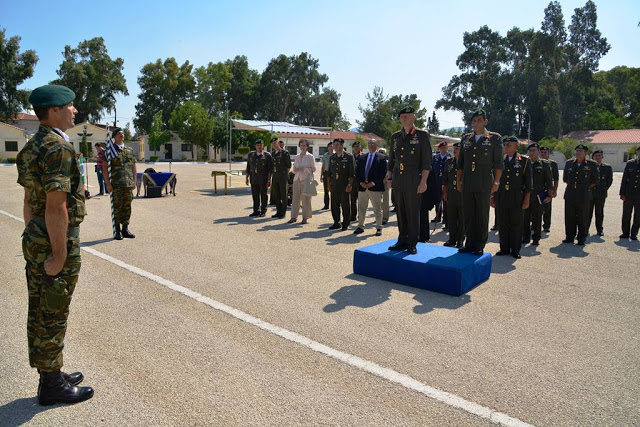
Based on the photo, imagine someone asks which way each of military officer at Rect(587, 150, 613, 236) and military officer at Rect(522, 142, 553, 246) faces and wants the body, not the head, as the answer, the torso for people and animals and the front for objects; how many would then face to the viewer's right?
0

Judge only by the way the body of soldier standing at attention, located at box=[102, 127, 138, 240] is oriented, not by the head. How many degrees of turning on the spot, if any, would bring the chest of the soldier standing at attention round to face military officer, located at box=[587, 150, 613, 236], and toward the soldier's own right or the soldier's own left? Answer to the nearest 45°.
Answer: approximately 45° to the soldier's own left

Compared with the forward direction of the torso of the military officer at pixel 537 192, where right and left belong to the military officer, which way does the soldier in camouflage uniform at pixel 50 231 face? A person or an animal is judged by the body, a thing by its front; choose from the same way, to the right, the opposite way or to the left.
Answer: the opposite way

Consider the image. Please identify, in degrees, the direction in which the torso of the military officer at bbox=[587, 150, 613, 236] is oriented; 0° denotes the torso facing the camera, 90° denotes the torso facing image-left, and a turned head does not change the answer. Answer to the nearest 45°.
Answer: approximately 45°

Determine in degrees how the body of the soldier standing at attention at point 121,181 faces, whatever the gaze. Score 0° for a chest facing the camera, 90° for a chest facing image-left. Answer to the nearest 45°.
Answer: approximately 315°

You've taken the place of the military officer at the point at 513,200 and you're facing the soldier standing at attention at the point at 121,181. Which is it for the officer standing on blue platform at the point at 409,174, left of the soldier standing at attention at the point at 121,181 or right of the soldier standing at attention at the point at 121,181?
left

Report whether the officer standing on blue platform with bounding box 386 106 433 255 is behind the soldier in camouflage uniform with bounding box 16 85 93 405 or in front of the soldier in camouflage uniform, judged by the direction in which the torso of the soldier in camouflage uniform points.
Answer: in front

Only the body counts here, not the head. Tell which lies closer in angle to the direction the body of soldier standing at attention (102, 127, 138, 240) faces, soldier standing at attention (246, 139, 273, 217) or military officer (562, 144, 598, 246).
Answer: the military officer

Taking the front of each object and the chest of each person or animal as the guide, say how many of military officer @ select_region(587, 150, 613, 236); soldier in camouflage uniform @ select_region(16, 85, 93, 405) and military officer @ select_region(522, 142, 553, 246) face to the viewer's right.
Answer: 1

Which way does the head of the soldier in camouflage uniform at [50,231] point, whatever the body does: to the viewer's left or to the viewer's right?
to the viewer's right

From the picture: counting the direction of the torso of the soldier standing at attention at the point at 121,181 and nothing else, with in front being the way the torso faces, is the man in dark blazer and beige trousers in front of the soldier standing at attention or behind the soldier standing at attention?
in front
